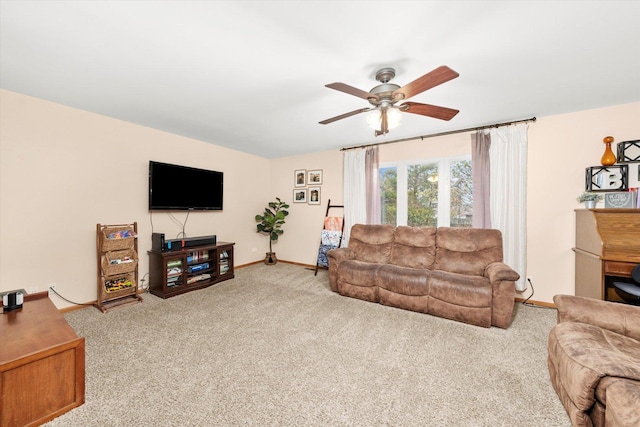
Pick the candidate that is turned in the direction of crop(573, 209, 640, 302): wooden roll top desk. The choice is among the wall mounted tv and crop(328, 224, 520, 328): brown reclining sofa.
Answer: the wall mounted tv

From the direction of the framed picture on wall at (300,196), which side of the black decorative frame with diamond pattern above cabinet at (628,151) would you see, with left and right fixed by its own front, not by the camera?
right

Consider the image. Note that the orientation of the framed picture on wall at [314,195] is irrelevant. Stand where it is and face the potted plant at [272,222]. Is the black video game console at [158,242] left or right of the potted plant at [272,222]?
left

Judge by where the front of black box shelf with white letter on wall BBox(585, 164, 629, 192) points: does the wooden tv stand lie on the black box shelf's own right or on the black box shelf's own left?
on the black box shelf's own right

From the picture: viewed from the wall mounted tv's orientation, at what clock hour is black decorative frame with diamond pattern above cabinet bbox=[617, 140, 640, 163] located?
The black decorative frame with diamond pattern above cabinet is roughly at 12 o'clock from the wall mounted tv.

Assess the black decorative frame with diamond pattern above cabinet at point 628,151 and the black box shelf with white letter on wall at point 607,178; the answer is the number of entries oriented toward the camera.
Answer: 2

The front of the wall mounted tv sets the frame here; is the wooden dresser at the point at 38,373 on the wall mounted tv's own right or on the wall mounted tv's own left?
on the wall mounted tv's own right

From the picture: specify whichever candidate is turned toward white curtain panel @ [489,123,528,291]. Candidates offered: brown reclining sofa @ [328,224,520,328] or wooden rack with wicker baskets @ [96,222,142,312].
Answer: the wooden rack with wicker baskets

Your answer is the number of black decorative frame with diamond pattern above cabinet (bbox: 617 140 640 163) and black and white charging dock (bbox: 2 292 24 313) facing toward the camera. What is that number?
2
